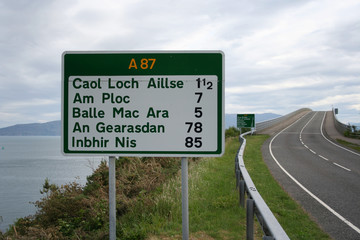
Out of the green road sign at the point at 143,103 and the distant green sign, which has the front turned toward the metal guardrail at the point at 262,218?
the distant green sign

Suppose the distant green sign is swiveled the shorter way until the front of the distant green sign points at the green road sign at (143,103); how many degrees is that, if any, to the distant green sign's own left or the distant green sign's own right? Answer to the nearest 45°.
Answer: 0° — it already faces it

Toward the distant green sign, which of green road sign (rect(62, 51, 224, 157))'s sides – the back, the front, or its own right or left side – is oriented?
back

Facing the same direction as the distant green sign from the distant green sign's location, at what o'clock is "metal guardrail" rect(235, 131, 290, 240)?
The metal guardrail is roughly at 12 o'clock from the distant green sign.

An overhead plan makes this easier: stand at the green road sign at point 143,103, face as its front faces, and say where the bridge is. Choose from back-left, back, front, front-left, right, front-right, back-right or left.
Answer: back-left

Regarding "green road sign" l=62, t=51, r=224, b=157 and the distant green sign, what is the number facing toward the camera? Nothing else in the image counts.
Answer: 2
